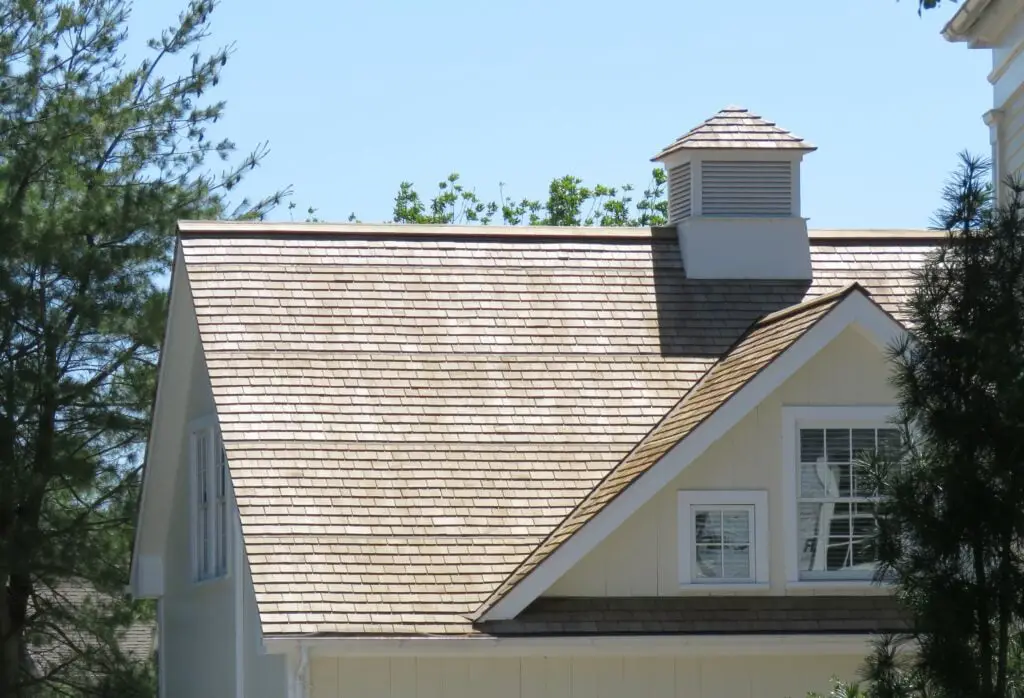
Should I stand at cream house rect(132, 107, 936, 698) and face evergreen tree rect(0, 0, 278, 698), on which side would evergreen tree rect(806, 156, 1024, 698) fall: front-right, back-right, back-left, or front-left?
back-left

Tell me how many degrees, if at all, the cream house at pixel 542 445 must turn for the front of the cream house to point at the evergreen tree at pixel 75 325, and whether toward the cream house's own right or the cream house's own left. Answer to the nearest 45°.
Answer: approximately 135° to the cream house's own right

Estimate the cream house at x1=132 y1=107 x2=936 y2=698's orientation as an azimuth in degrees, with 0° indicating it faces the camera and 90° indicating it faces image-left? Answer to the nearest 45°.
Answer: approximately 0°

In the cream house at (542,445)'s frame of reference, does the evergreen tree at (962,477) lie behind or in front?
in front

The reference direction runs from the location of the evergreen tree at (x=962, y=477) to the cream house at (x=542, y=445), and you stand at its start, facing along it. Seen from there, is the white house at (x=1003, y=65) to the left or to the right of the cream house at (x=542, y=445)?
right
